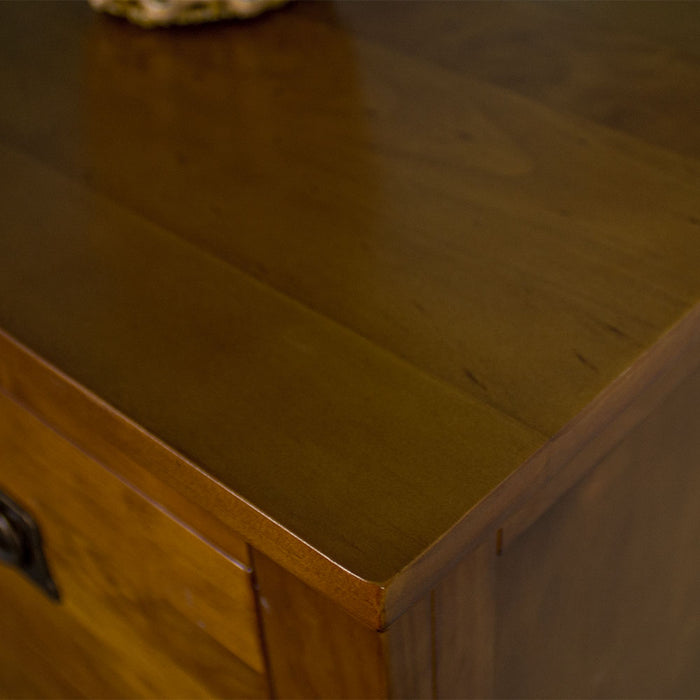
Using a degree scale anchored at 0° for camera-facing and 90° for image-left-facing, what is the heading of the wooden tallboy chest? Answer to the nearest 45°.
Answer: approximately 45°
